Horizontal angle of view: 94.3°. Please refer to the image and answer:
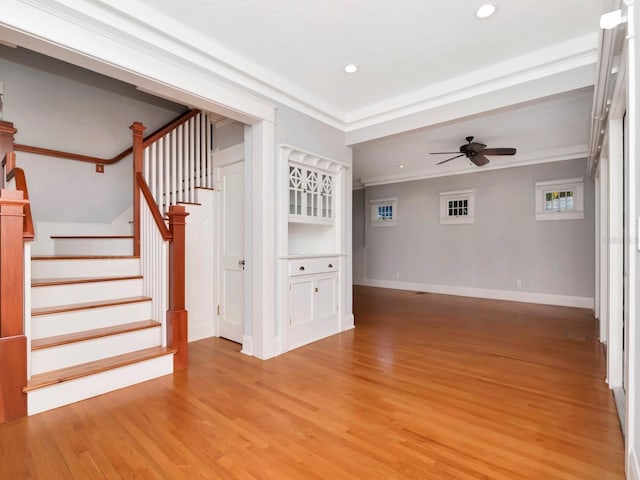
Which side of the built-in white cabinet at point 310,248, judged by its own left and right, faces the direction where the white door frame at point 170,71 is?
right

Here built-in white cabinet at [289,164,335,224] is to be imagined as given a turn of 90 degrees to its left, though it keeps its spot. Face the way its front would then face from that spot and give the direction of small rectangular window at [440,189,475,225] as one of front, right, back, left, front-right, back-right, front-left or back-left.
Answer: front

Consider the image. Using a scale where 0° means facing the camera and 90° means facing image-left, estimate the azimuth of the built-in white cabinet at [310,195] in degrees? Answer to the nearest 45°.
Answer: approximately 315°

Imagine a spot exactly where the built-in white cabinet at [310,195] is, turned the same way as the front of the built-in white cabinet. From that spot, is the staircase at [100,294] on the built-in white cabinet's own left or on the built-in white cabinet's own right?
on the built-in white cabinet's own right

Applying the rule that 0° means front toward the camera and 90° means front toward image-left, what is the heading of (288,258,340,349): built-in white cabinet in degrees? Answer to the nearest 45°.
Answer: approximately 315°

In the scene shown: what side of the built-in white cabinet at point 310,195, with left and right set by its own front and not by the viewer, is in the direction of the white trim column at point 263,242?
right

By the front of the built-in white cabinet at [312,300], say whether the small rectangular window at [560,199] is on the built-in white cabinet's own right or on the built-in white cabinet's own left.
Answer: on the built-in white cabinet's own left

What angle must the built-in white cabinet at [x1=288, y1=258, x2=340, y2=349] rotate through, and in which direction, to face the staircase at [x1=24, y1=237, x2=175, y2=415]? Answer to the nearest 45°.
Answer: approximately 90° to its right

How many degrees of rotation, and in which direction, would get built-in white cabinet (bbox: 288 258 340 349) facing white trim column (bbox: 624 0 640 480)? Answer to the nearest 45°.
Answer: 0° — it already faces it

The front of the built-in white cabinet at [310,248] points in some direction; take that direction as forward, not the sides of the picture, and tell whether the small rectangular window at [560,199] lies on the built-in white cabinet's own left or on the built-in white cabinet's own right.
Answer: on the built-in white cabinet's own left
